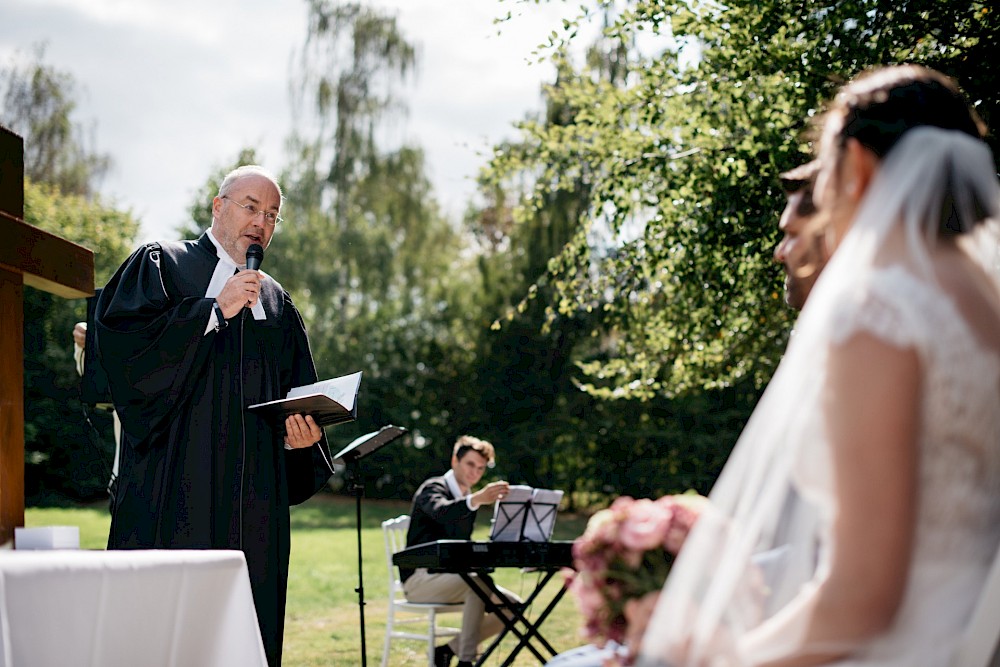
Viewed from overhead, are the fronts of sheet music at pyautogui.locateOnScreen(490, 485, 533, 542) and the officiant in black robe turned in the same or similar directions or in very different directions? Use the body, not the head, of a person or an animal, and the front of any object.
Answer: very different directions

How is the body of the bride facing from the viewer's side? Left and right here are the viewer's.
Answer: facing away from the viewer and to the left of the viewer

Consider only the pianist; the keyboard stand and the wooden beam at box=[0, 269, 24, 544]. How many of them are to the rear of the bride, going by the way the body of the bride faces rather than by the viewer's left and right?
0

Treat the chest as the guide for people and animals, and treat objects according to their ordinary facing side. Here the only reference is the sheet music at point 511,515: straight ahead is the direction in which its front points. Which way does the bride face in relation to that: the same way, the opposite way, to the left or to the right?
the same way

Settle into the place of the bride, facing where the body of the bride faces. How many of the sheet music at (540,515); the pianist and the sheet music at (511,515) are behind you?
0

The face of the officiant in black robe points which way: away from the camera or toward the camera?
toward the camera

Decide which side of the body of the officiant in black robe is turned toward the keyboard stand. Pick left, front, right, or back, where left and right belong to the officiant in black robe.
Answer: left

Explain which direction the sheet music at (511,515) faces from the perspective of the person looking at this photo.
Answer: facing away from the viewer and to the left of the viewer

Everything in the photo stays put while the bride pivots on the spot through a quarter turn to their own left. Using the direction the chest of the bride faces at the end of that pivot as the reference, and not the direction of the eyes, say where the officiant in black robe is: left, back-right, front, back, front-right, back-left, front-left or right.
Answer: right

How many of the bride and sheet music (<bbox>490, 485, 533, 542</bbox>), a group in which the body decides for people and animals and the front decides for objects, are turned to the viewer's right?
0

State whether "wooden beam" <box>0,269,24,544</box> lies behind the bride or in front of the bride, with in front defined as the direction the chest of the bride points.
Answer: in front

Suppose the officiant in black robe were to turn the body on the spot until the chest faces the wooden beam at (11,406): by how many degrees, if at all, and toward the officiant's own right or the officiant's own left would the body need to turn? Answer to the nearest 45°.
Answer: approximately 90° to the officiant's own right

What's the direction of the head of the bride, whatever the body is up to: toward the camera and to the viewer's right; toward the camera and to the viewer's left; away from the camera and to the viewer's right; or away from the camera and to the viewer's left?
away from the camera and to the viewer's left

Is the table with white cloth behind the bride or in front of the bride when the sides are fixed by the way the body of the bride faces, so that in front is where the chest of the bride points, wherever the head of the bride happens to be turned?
in front
